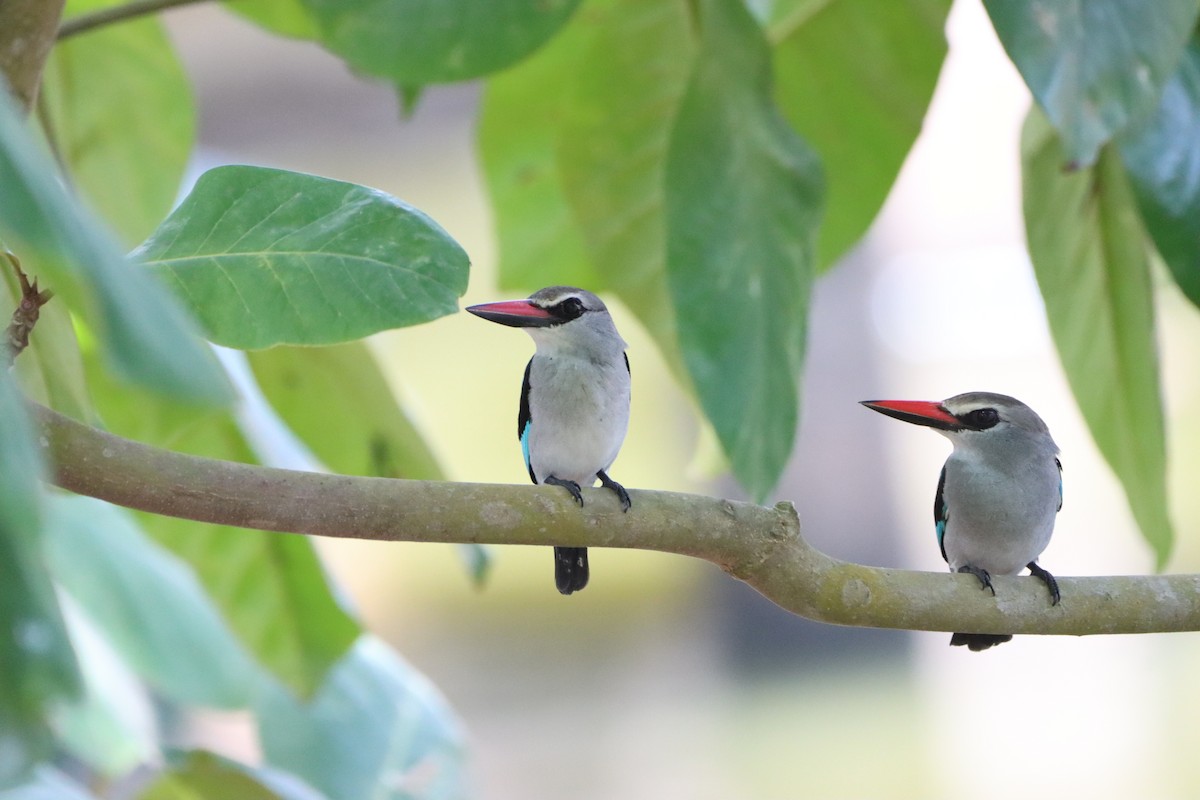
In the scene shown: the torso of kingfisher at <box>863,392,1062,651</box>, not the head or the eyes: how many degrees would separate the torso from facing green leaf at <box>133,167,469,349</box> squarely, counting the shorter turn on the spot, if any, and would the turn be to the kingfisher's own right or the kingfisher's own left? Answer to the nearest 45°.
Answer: approximately 45° to the kingfisher's own right

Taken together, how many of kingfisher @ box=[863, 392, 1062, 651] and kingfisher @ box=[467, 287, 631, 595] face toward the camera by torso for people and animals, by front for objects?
2

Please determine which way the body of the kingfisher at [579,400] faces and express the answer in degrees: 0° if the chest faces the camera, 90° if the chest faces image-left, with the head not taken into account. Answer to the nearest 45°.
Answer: approximately 0°

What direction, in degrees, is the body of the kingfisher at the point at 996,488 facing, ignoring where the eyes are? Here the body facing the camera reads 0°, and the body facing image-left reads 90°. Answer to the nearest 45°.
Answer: approximately 0°

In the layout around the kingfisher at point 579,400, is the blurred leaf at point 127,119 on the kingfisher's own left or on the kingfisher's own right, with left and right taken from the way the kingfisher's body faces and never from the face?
on the kingfisher's own right

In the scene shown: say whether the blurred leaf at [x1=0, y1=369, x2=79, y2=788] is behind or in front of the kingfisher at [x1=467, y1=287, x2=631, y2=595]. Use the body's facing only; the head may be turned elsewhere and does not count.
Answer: in front
